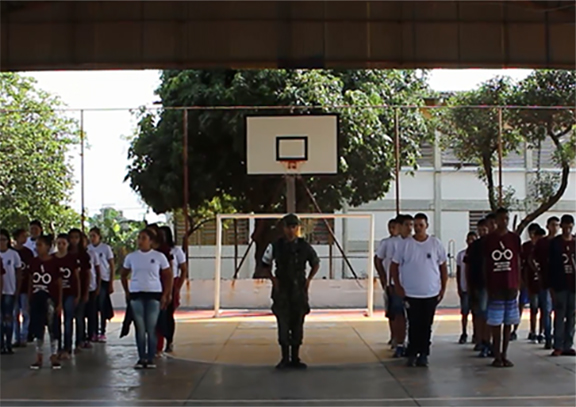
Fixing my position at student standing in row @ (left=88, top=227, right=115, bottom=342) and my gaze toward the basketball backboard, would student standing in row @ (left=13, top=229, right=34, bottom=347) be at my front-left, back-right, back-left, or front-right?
back-left

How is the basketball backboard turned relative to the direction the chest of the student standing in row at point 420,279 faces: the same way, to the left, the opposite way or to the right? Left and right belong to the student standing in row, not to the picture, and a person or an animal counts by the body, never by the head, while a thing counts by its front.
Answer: the same way

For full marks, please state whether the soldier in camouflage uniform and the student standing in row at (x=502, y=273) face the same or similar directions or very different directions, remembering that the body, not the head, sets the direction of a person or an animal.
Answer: same or similar directions

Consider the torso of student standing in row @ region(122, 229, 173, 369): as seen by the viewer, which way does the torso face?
toward the camera

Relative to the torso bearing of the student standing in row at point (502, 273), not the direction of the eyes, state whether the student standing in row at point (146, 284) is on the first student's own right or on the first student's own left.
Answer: on the first student's own right

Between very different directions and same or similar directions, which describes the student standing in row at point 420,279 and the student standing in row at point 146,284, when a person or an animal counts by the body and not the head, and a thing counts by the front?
same or similar directions

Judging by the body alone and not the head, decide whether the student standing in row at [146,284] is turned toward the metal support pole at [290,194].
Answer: no

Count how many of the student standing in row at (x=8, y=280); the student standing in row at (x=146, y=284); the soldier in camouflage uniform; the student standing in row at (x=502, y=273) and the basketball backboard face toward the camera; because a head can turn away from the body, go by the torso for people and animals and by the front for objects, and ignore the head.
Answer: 5

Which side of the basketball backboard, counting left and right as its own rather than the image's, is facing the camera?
front

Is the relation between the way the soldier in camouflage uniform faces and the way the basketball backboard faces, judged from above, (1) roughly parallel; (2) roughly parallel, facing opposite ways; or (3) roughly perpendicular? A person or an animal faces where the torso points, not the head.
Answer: roughly parallel

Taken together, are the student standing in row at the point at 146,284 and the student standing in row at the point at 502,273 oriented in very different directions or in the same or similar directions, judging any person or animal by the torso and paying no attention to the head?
same or similar directions

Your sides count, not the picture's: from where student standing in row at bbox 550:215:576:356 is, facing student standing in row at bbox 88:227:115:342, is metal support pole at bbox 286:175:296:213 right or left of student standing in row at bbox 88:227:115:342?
right

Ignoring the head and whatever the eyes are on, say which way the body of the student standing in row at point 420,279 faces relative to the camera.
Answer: toward the camera

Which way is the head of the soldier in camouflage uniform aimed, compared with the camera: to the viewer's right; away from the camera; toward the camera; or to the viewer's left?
toward the camera

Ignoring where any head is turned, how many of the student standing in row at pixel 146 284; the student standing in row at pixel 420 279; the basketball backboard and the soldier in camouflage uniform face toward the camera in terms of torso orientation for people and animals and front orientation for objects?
4

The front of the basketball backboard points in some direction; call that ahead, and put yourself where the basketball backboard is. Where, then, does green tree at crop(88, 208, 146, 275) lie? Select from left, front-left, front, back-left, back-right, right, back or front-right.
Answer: back-right

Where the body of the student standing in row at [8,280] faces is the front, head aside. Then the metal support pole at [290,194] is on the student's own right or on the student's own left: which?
on the student's own left
